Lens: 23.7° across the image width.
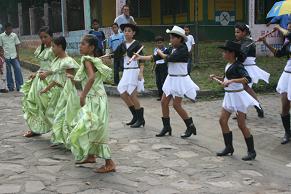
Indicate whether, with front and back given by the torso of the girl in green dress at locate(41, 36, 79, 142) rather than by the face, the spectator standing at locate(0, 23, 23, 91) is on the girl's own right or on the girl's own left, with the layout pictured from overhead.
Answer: on the girl's own right

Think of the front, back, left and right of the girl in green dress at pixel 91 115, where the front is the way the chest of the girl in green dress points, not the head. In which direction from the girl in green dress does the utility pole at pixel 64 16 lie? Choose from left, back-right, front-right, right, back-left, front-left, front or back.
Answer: right

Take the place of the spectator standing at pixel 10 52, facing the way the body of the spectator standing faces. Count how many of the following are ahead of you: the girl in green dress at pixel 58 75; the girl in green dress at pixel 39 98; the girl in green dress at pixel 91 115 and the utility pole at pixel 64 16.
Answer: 3

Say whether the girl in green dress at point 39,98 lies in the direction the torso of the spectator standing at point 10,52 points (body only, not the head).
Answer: yes

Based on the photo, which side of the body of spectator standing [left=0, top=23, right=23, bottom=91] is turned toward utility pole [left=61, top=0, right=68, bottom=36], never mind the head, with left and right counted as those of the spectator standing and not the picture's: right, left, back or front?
back

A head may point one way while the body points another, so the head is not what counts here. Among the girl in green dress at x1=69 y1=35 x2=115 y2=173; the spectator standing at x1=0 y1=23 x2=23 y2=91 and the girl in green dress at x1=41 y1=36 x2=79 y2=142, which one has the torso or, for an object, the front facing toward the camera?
the spectator standing

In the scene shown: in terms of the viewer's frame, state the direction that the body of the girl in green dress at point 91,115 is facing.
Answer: to the viewer's left

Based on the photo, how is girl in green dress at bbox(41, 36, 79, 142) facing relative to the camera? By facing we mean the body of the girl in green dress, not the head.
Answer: to the viewer's left
